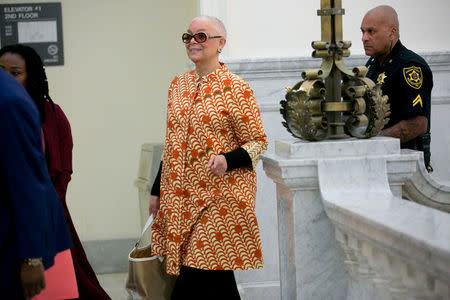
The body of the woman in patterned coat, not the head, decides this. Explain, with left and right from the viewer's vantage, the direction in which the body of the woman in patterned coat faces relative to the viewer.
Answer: facing the viewer and to the left of the viewer

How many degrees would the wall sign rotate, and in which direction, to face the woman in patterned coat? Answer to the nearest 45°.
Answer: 0° — it already faces them

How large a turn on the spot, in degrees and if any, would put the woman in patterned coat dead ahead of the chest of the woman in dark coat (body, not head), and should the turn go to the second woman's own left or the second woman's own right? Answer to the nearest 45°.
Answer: approximately 90° to the second woman's own left

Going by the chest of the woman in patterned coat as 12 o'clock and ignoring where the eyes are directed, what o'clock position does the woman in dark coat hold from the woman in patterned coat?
The woman in dark coat is roughly at 3 o'clock from the woman in patterned coat.

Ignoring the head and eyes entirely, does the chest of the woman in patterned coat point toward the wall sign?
no

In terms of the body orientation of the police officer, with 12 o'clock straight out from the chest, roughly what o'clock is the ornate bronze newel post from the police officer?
The ornate bronze newel post is roughly at 11 o'clock from the police officer.

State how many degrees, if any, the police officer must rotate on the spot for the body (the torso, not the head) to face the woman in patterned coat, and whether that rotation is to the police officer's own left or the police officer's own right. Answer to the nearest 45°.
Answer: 0° — they already face them

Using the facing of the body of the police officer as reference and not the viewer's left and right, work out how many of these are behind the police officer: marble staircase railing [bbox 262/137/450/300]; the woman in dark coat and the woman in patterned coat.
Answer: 0

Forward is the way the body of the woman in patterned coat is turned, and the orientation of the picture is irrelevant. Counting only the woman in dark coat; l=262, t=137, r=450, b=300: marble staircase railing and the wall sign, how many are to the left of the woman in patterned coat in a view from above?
1

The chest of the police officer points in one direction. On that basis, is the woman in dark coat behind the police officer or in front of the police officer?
in front

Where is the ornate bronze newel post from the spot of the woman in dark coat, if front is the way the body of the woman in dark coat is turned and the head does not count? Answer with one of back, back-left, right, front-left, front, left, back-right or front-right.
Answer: left

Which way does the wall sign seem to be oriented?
toward the camera

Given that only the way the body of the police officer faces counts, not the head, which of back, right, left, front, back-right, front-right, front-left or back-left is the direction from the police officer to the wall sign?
right

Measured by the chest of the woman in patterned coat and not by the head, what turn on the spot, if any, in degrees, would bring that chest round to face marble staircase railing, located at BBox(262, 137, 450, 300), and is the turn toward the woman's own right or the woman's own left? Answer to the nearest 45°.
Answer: approximately 90° to the woman's own left

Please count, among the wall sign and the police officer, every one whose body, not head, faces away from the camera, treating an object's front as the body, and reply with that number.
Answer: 0
